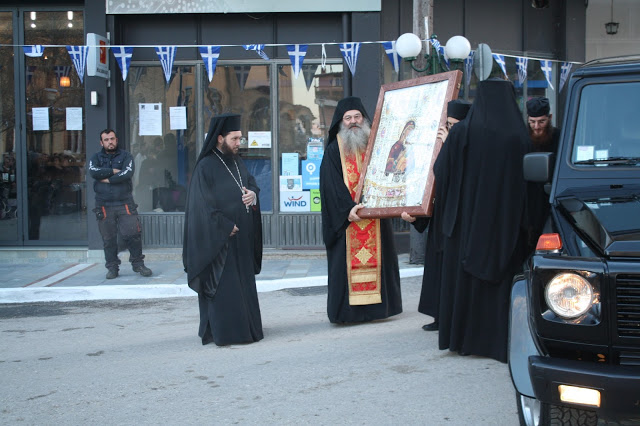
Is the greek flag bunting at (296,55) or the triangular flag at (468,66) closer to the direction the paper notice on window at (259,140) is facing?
the greek flag bunting

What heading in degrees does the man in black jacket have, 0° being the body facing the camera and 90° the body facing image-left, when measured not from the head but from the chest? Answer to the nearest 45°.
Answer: approximately 0°

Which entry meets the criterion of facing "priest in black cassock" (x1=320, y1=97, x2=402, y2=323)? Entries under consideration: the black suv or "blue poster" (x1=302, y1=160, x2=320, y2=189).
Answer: the blue poster

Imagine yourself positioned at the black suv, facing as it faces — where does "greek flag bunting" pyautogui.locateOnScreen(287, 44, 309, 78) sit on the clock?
The greek flag bunting is roughly at 5 o'clock from the black suv.

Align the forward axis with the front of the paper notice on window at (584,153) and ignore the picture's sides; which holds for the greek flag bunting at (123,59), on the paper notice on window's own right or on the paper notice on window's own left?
on the paper notice on window's own right

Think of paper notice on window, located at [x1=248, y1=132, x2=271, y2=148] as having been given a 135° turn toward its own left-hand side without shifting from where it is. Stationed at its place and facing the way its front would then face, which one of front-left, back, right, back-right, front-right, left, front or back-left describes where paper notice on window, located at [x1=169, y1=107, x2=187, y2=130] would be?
back-left

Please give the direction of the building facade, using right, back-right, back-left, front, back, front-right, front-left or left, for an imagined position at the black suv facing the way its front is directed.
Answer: back-right

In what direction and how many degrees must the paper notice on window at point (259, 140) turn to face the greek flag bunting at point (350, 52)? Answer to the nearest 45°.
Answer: approximately 45° to its left

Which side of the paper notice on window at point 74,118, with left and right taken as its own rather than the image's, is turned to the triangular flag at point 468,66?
left

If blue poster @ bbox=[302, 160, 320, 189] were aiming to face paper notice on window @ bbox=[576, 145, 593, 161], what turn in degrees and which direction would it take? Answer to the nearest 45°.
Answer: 0° — it already faces it
